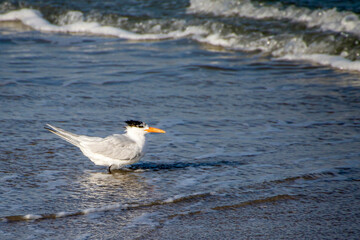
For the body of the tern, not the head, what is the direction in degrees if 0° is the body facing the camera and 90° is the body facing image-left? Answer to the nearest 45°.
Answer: approximately 270°
